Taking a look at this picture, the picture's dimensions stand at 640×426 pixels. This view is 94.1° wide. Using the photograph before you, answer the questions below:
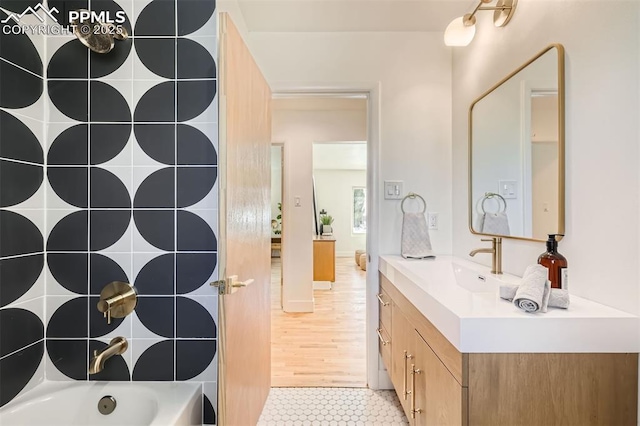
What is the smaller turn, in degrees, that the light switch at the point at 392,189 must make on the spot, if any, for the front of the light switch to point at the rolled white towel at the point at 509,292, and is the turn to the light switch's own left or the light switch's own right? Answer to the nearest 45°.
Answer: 0° — it already faces it

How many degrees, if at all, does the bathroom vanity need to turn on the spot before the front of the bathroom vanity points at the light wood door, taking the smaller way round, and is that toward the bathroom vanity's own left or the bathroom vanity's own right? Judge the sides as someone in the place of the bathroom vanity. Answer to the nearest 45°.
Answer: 0° — it already faces it

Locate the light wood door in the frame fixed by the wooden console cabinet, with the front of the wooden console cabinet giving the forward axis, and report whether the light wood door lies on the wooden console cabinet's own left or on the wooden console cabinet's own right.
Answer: on the wooden console cabinet's own right

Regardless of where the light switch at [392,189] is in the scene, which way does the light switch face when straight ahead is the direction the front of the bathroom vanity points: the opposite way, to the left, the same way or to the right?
to the left

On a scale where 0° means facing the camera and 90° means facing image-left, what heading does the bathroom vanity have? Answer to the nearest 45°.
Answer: approximately 90°

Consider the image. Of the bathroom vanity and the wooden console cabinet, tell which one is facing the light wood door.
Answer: the bathroom vanity

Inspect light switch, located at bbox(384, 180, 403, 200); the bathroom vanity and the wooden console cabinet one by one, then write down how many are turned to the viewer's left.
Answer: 1
